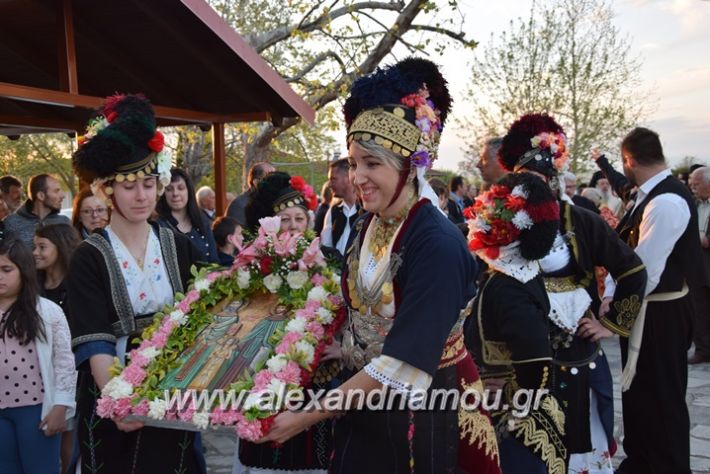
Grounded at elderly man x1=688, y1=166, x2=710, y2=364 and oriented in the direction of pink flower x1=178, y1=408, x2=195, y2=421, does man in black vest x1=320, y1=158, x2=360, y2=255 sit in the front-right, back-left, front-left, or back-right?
front-right

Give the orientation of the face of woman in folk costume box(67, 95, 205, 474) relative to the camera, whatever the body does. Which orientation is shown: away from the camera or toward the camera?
toward the camera

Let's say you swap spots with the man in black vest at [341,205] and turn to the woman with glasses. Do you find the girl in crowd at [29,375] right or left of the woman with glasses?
left

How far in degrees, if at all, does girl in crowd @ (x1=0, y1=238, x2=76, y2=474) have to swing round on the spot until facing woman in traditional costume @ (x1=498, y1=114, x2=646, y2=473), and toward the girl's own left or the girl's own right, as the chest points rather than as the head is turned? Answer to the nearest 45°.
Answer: approximately 90° to the girl's own left

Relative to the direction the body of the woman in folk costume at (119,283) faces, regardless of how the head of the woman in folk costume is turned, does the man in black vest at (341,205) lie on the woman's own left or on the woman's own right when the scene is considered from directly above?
on the woman's own left

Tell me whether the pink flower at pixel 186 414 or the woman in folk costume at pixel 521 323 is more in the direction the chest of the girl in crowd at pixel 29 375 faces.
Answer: the pink flower

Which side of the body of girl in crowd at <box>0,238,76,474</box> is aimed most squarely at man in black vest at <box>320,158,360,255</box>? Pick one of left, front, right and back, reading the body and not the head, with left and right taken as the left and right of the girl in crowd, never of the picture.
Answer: back

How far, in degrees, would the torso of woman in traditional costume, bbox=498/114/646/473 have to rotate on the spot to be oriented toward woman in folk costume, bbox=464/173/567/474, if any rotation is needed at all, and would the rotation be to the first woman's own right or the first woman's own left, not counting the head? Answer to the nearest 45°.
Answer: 0° — they already face them

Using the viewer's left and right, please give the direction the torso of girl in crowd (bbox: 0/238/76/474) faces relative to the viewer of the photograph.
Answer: facing the viewer and to the left of the viewer

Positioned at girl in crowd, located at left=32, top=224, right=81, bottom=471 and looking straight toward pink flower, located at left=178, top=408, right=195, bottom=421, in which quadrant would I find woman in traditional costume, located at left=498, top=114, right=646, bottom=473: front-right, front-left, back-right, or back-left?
front-left

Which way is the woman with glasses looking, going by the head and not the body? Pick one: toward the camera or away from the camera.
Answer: toward the camera

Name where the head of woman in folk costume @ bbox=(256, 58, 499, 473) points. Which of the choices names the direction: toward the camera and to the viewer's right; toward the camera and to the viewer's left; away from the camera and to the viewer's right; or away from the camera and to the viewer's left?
toward the camera and to the viewer's left
